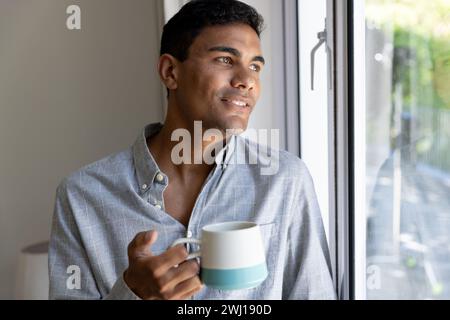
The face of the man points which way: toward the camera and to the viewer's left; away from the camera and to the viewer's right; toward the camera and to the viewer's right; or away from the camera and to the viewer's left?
toward the camera and to the viewer's right

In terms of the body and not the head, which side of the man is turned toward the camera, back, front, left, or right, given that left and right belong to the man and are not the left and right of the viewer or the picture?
front
